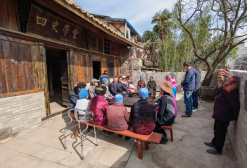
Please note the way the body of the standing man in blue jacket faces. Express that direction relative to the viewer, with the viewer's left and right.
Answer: facing to the left of the viewer

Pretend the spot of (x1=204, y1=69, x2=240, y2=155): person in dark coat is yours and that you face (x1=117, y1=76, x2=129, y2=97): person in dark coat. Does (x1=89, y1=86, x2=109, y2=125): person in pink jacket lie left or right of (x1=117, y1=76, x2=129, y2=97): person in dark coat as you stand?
left

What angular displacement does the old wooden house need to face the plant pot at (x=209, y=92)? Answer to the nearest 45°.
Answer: approximately 45° to its left

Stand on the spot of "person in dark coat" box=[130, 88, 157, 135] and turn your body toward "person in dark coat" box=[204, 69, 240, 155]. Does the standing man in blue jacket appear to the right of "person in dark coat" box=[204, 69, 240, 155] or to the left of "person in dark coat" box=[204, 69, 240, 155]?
left

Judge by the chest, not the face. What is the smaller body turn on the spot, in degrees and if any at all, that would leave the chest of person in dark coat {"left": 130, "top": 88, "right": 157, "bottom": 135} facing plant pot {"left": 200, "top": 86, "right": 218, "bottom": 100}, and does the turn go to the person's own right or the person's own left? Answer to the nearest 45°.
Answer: approximately 45° to the person's own right

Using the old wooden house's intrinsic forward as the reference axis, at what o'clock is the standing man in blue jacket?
The standing man in blue jacket is roughly at 11 o'clock from the old wooden house.

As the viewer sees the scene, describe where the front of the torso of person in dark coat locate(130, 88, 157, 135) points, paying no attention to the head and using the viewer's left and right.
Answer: facing away from the viewer

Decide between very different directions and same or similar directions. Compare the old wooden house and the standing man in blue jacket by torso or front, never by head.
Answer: very different directions

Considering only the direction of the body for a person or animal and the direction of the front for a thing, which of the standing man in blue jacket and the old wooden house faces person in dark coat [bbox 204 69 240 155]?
the old wooden house

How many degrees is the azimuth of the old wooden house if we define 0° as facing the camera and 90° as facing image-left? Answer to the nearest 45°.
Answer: approximately 315°
